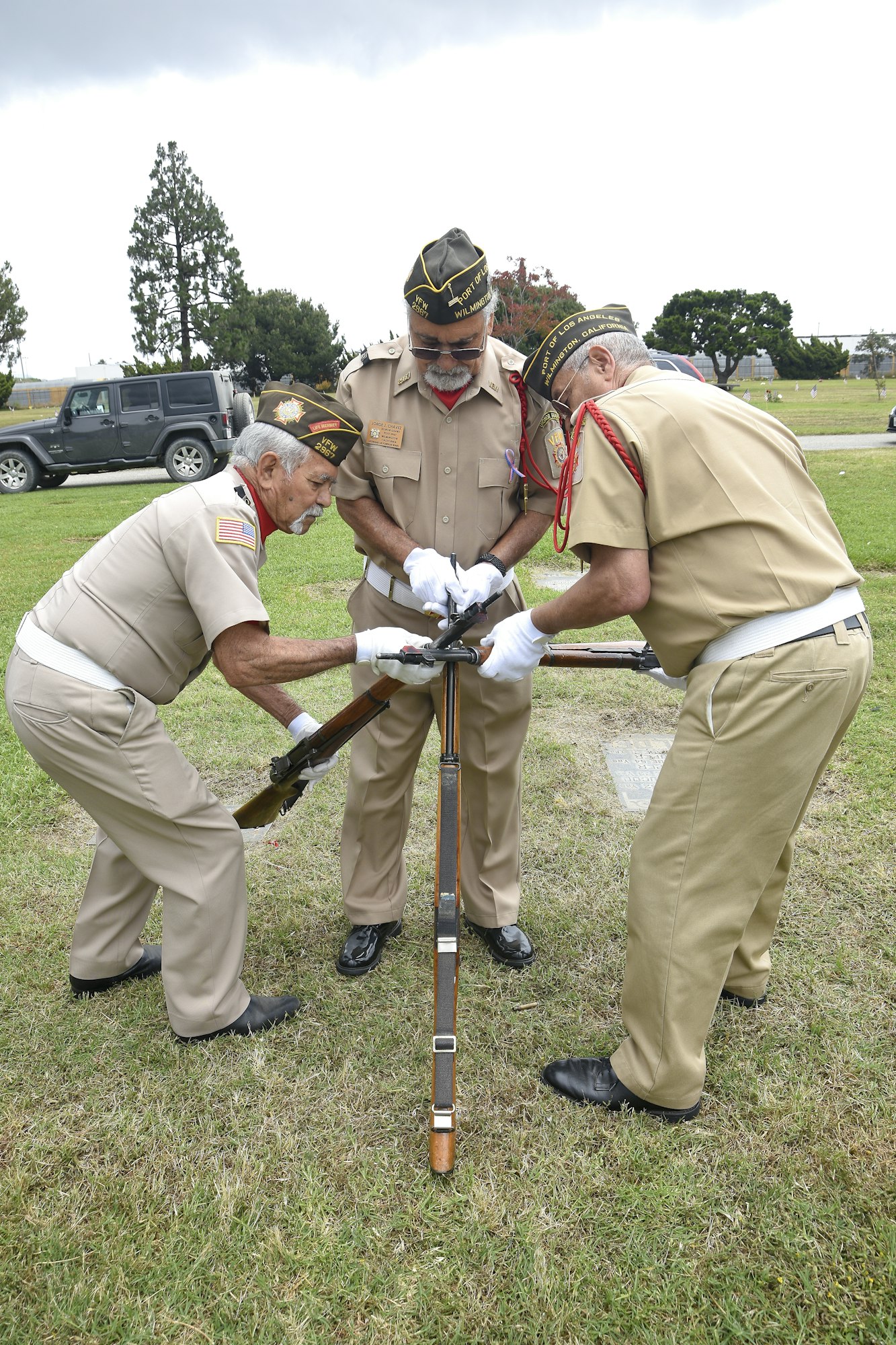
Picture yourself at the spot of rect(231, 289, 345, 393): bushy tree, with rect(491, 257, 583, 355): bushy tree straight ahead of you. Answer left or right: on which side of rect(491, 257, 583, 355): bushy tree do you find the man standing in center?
right

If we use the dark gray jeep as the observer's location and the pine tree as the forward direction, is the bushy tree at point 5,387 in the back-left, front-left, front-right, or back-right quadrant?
front-left

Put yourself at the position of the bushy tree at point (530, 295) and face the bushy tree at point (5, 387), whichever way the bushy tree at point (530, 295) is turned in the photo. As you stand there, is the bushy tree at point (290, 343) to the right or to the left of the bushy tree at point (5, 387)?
right

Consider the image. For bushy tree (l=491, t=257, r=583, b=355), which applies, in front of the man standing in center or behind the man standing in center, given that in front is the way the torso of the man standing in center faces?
behind

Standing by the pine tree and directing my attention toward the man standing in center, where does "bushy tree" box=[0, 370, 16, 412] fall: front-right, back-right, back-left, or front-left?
front-right

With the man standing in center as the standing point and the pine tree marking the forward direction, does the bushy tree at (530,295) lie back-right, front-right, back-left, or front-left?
front-right

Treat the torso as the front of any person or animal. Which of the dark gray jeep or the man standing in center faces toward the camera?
the man standing in center

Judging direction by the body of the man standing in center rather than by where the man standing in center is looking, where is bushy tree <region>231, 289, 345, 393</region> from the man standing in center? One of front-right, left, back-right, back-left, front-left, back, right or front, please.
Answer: back

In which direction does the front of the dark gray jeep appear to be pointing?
to the viewer's left

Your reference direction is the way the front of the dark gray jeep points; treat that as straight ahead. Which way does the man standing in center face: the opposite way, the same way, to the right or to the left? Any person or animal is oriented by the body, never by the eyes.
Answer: to the left

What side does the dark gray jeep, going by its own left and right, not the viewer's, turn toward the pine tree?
right

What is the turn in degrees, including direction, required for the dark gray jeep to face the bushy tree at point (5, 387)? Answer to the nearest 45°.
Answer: approximately 90° to its right

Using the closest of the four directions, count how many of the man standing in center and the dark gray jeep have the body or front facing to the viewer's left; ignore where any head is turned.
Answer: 1

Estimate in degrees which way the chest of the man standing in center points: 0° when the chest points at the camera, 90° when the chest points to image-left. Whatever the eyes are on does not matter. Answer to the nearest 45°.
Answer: approximately 0°
